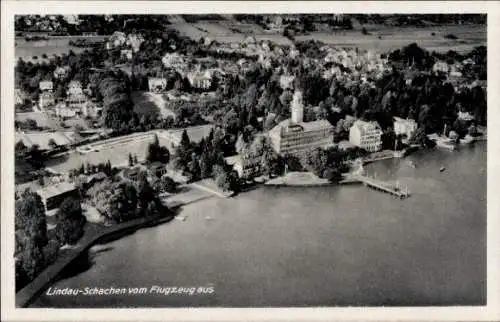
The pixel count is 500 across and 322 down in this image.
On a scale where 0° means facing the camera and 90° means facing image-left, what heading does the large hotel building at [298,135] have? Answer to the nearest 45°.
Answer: approximately 0°
